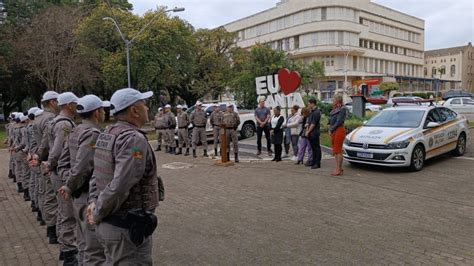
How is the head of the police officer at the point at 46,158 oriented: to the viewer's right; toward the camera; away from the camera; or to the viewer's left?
to the viewer's right

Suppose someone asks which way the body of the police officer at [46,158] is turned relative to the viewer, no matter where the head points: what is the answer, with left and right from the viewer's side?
facing away from the viewer and to the right of the viewer

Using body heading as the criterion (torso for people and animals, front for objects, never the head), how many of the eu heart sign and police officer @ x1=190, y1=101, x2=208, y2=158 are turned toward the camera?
2

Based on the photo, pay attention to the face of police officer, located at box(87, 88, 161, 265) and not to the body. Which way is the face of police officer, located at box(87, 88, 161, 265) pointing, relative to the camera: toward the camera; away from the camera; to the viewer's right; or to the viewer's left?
to the viewer's right

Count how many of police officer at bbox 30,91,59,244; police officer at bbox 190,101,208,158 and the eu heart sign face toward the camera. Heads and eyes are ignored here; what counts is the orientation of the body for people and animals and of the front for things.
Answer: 2

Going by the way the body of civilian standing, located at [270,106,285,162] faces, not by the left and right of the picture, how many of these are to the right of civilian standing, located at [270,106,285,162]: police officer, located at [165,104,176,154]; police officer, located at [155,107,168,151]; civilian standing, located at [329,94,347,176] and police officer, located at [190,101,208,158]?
3

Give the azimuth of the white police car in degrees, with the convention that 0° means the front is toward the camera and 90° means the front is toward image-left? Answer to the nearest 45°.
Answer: approximately 45°

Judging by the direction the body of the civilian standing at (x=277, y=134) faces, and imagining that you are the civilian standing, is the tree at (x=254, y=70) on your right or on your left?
on your right

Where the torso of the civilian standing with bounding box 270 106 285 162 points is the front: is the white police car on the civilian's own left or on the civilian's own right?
on the civilian's own left

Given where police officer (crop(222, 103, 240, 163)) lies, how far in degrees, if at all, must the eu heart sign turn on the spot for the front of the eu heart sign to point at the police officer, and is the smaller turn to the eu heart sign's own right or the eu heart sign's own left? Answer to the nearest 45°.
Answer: approximately 45° to the eu heart sign's own right

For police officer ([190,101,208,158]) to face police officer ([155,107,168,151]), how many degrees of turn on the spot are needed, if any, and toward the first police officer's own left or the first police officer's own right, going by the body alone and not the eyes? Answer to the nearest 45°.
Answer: approximately 135° to the first police officer's own right

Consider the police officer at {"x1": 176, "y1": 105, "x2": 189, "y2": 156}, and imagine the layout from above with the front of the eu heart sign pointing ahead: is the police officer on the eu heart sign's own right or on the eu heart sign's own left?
on the eu heart sign's own right

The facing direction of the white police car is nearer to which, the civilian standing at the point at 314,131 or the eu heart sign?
the civilian standing

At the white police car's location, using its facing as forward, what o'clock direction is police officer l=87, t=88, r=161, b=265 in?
The police officer is roughly at 11 o'clock from the white police car.
